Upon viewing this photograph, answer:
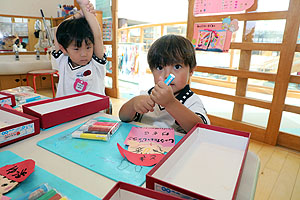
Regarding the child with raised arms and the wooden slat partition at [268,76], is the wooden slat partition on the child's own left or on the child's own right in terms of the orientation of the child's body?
on the child's own left

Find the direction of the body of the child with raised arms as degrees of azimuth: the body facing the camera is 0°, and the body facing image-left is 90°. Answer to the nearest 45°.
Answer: approximately 0°

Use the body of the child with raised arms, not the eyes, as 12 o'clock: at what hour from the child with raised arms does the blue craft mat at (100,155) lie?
The blue craft mat is roughly at 12 o'clock from the child with raised arms.

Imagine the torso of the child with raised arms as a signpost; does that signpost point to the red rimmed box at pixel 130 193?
yes

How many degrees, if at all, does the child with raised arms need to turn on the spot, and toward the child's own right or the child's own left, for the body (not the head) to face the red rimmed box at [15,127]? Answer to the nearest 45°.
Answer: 0° — they already face it

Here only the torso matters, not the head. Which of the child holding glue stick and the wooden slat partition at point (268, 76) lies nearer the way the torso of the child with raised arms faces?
the child holding glue stick
